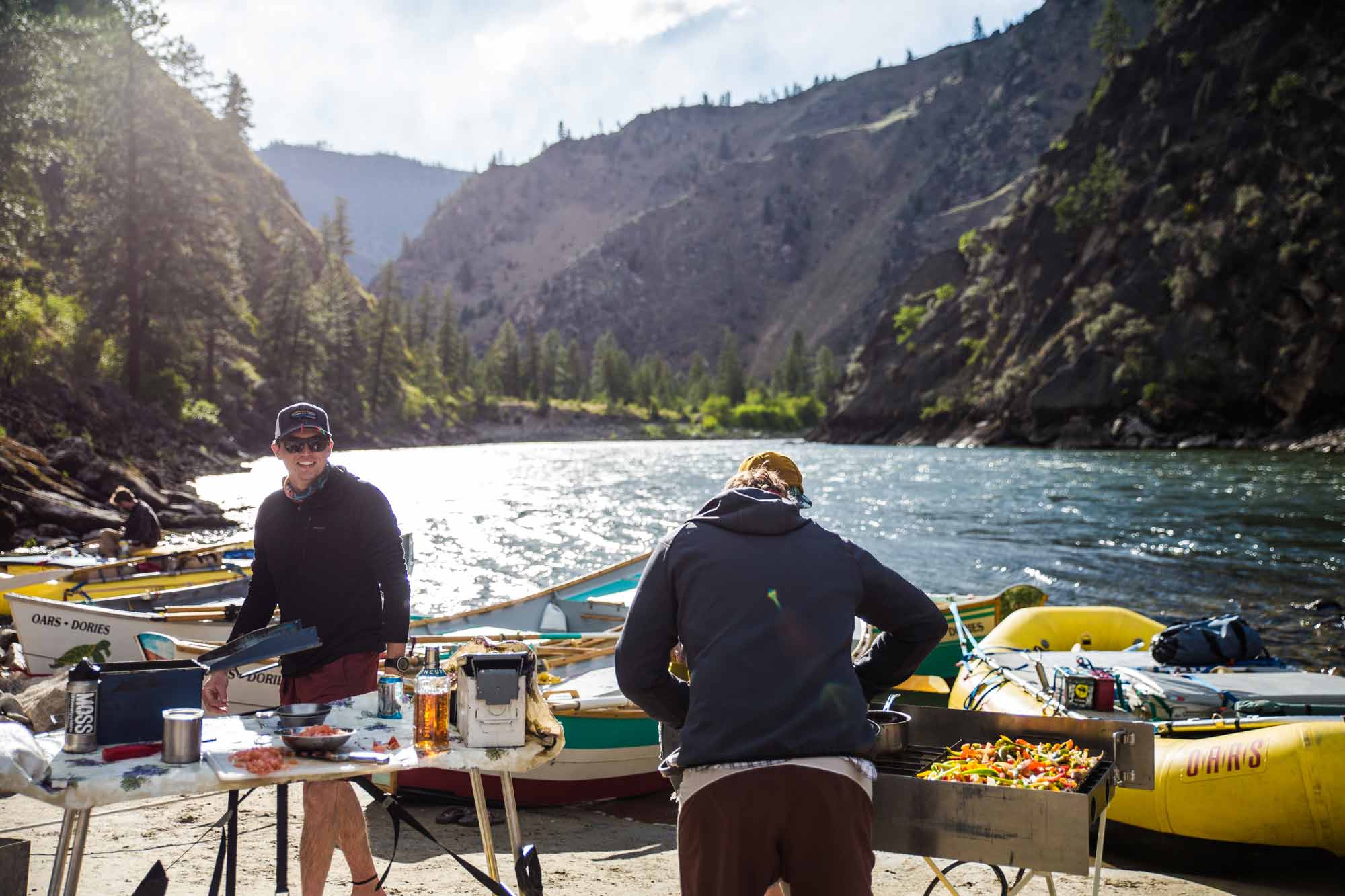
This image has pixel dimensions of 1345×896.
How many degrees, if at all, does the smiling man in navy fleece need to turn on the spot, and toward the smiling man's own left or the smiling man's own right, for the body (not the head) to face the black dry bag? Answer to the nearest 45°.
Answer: approximately 135° to the smiling man's own left

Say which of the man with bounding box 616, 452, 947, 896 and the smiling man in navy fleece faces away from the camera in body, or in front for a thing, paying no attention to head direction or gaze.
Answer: the man

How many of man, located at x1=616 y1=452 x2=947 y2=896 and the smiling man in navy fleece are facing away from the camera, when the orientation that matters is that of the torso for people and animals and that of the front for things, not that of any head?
1

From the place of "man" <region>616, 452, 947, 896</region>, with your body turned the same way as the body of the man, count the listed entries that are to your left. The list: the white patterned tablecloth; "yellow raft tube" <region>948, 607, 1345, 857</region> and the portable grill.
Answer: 1

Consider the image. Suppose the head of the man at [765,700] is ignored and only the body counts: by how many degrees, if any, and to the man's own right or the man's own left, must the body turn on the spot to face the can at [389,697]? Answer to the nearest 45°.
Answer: approximately 45° to the man's own left

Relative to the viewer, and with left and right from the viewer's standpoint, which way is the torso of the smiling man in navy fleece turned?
facing the viewer and to the left of the viewer

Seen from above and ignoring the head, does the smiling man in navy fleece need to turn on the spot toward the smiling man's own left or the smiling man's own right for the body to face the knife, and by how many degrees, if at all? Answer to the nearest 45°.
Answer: approximately 45° to the smiling man's own left

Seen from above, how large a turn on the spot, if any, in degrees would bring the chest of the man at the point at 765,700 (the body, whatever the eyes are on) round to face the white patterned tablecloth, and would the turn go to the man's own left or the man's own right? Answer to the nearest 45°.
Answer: approximately 90° to the man's own left

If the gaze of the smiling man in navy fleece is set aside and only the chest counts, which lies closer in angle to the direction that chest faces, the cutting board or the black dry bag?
the cutting board

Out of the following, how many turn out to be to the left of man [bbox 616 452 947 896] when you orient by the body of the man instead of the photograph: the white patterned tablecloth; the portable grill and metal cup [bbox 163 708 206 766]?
2

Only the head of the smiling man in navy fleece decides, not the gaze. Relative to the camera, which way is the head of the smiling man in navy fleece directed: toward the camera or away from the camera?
toward the camera

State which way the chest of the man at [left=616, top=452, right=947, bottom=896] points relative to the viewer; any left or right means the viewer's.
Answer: facing away from the viewer

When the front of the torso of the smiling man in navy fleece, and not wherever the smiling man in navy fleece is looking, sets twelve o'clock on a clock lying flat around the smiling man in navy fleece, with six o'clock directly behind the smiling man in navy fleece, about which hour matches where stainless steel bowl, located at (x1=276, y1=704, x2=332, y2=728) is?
The stainless steel bowl is roughly at 11 o'clock from the smiling man in navy fleece.

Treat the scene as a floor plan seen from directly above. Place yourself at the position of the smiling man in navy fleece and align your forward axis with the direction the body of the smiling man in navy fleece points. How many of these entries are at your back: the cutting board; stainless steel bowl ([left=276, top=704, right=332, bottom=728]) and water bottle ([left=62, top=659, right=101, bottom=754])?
0

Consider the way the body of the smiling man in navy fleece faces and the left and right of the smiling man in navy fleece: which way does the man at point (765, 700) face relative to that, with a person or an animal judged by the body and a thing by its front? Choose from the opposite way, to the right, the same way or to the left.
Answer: the opposite way

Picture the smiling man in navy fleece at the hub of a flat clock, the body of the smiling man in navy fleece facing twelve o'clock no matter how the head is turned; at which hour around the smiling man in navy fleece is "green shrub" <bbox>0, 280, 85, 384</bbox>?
The green shrub is roughly at 4 o'clock from the smiling man in navy fleece.

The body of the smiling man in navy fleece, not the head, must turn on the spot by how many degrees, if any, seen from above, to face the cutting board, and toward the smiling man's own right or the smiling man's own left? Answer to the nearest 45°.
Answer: approximately 45° to the smiling man's own left

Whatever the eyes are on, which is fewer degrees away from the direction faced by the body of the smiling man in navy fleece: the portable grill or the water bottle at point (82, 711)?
the water bottle
